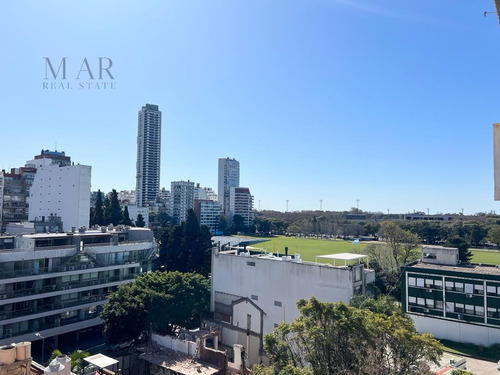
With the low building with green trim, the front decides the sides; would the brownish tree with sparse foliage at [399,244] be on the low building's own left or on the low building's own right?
on the low building's own right

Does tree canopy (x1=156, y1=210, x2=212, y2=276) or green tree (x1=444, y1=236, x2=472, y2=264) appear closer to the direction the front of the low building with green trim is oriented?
the tree canopy

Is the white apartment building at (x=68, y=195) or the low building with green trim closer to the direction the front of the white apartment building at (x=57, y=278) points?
the low building with green trim

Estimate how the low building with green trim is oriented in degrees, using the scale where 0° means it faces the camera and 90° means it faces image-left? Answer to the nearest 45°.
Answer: approximately 45°

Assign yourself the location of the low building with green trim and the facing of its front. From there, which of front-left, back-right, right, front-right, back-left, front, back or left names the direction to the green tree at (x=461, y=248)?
back-right
